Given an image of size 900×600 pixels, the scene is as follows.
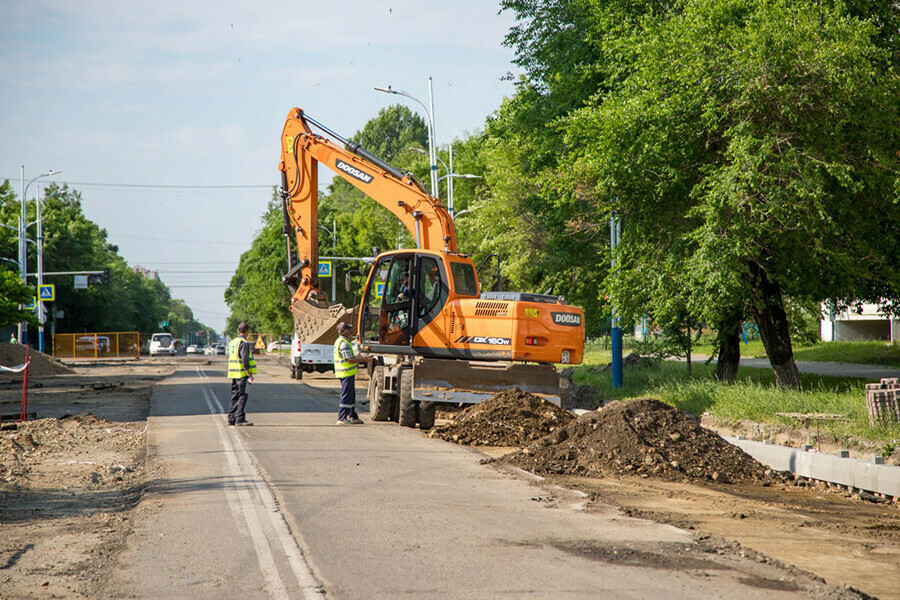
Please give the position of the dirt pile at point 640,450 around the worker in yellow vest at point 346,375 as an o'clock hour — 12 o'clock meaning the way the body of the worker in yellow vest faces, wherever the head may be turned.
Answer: The dirt pile is roughly at 2 o'clock from the worker in yellow vest.

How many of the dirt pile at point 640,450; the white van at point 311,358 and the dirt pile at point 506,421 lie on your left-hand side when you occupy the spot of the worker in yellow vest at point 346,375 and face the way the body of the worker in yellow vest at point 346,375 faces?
1

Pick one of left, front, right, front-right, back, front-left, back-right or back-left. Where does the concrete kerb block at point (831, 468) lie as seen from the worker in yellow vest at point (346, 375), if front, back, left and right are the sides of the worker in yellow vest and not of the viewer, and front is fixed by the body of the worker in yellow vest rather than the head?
front-right

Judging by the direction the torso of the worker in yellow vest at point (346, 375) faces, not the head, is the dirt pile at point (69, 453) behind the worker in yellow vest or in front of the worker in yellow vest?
behind

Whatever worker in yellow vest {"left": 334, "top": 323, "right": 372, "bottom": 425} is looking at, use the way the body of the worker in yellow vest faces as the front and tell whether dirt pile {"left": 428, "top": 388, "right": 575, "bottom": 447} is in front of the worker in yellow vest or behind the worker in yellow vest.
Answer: in front

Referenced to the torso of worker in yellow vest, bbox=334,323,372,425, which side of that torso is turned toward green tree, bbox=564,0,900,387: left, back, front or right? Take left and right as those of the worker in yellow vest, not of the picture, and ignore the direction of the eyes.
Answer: front

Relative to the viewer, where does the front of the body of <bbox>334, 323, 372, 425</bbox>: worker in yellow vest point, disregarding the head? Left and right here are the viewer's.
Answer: facing to the right of the viewer

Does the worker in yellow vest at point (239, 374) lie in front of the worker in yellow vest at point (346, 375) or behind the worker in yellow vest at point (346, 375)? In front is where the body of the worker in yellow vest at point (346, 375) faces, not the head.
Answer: behind

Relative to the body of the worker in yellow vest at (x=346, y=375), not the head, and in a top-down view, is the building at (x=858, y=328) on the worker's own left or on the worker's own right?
on the worker's own left

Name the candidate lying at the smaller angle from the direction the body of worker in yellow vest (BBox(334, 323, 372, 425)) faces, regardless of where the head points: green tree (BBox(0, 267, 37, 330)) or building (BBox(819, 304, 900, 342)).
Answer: the building

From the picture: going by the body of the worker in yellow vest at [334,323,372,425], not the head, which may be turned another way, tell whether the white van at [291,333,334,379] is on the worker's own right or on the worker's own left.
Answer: on the worker's own left

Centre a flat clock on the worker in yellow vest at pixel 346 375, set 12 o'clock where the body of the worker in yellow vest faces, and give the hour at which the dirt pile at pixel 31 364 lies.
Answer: The dirt pile is roughly at 8 o'clock from the worker in yellow vest.
